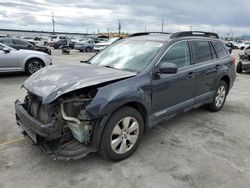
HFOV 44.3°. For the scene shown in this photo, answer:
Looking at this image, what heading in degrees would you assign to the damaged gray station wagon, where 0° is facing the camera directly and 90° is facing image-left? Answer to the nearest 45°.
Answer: approximately 45°

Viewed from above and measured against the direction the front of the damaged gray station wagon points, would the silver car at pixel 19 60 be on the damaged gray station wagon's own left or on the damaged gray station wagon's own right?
on the damaged gray station wagon's own right
